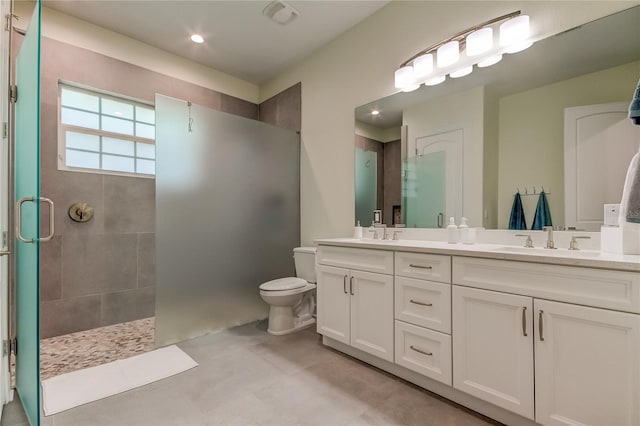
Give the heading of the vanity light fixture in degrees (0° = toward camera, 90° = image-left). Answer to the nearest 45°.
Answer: approximately 45°

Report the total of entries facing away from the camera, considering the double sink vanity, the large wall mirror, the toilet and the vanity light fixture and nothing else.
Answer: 0

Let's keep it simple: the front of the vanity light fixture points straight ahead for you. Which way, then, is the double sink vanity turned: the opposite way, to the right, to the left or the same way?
the same way

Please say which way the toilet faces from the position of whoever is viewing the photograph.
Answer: facing the viewer and to the left of the viewer

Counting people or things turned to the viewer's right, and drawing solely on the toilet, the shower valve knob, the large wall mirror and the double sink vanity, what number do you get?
0

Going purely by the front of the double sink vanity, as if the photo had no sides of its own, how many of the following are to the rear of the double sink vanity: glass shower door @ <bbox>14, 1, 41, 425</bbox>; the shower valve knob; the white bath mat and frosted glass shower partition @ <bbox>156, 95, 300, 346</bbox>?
0

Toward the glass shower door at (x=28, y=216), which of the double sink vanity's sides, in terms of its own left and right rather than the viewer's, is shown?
front

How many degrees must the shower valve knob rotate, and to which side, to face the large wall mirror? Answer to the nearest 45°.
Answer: approximately 45° to its left

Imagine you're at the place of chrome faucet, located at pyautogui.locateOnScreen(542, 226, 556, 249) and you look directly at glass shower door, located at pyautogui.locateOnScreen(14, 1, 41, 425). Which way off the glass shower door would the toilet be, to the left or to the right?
right

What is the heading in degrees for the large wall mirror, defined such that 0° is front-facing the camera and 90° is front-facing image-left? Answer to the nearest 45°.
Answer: approximately 45°

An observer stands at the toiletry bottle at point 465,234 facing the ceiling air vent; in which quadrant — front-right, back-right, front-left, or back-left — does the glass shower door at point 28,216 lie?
front-left

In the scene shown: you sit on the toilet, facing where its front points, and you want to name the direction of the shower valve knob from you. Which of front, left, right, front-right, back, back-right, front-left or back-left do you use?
front-right

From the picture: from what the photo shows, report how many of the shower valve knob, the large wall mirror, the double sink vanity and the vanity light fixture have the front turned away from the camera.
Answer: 0

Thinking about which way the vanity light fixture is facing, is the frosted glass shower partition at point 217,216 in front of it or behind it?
in front

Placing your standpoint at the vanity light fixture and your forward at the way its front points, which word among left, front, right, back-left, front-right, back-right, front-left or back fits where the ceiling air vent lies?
front-right

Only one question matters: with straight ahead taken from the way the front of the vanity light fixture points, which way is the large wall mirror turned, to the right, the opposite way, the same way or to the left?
the same way

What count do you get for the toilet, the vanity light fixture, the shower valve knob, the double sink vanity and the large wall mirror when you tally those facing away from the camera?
0

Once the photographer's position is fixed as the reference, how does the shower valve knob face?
facing the viewer
